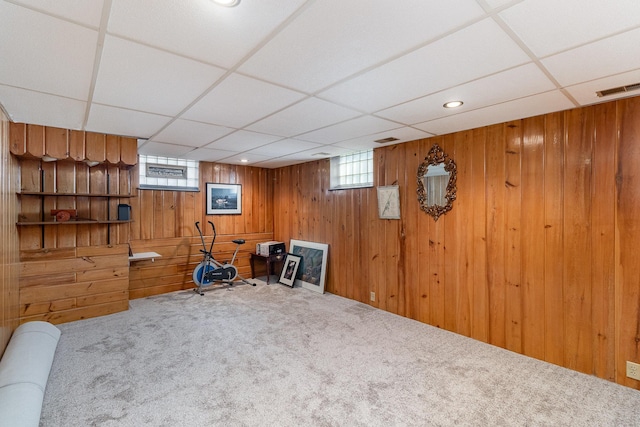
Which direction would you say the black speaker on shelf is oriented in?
toward the camera

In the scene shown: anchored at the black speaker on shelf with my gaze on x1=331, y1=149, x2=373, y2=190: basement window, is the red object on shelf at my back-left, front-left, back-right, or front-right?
back-right

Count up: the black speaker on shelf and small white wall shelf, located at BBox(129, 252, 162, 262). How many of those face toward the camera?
2

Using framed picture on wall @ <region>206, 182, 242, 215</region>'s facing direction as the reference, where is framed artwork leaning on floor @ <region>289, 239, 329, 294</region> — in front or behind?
in front

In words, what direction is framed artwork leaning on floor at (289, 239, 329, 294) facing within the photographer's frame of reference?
facing the viewer and to the left of the viewer

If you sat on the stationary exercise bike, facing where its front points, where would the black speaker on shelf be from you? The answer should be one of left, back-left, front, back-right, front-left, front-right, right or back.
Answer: front

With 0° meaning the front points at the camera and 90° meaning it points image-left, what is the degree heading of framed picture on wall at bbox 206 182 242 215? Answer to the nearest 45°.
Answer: approximately 315°

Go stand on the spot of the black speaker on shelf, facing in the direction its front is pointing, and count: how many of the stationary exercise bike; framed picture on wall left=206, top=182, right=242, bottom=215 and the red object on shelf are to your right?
1

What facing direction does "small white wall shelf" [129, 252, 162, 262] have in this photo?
toward the camera

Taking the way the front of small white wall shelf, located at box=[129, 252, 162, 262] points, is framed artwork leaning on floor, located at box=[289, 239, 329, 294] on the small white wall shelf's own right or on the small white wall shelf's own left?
on the small white wall shelf's own left
